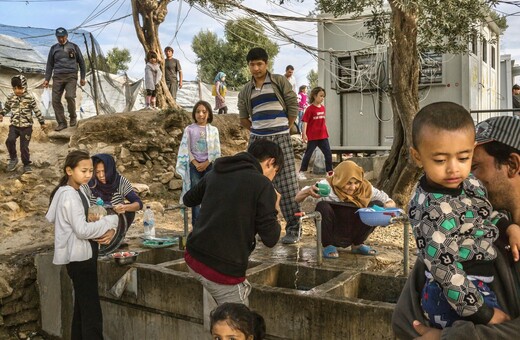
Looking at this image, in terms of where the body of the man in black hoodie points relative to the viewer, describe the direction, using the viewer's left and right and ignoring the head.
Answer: facing away from the viewer and to the right of the viewer

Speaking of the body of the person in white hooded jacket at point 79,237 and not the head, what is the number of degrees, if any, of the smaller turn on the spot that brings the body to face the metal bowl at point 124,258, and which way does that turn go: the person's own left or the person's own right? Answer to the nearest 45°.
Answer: approximately 45° to the person's own left

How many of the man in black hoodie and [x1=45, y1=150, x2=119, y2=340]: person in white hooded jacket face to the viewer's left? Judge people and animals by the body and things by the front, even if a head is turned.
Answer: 0

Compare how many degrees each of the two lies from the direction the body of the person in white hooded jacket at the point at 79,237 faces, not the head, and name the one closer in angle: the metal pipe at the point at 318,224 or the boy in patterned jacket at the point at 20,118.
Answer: the metal pipe

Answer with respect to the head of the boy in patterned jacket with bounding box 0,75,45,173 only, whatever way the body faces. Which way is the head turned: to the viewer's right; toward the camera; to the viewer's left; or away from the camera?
toward the camera

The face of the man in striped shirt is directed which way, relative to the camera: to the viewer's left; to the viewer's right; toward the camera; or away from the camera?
toward the camera

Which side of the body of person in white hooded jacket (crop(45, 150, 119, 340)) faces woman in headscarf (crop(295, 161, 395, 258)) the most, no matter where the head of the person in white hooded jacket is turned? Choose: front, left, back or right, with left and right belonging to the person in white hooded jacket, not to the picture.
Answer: front

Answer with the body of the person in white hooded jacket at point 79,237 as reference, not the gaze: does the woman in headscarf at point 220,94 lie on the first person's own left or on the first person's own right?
on the first person's own left

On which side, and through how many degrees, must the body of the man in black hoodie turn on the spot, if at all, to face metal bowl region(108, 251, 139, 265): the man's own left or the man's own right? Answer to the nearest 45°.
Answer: approximately 90° to the man's own left

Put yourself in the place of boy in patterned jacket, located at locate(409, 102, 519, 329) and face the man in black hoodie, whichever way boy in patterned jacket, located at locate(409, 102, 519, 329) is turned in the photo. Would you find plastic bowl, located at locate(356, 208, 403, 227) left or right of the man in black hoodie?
right

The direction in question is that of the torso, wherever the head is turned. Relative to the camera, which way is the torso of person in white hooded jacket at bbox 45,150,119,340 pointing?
to the viewer's right
